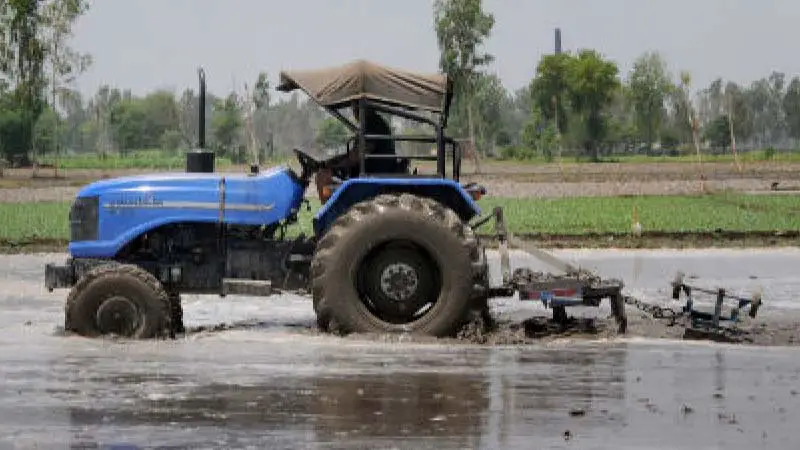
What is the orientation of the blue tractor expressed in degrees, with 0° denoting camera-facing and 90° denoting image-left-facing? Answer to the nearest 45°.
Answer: approximately 90°
